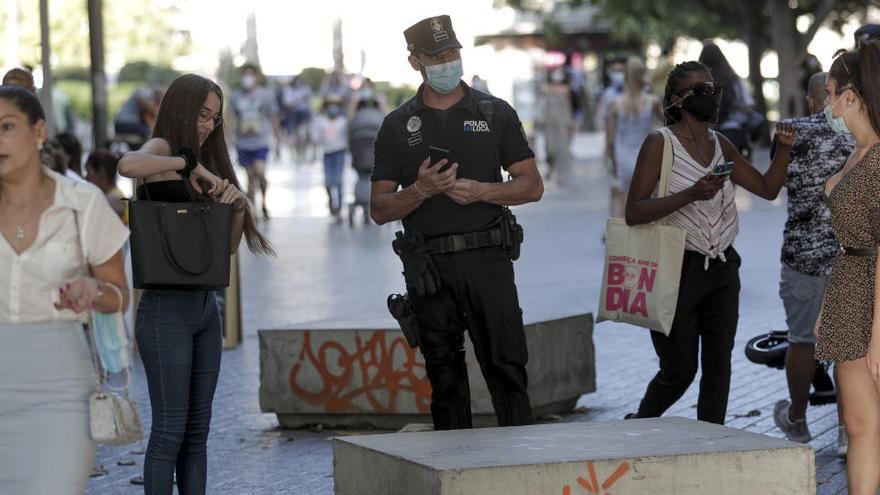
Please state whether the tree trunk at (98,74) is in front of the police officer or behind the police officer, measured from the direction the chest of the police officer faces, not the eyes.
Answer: behind

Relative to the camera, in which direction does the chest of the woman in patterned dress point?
to the viewer's left

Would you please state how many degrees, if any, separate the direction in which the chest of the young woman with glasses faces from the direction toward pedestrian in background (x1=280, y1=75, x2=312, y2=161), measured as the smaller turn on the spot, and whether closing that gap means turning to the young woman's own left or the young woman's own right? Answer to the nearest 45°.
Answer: approximately 135° to the young woman's own left

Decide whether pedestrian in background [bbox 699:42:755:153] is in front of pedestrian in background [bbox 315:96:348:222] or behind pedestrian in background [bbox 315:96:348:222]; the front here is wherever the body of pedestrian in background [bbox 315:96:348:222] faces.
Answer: in front

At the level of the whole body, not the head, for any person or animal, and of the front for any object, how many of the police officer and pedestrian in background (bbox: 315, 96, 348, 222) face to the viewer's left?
0

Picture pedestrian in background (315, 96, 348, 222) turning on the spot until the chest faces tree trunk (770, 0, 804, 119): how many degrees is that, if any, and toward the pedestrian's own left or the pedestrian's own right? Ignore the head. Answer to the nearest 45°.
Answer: approximately 135° to the pedestrian's own left

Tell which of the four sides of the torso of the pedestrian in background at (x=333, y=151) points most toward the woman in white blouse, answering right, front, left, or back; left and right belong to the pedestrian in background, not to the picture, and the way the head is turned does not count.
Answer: front

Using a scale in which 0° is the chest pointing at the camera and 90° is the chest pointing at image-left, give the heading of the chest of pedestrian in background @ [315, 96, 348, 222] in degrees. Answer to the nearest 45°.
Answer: approximately 0°
